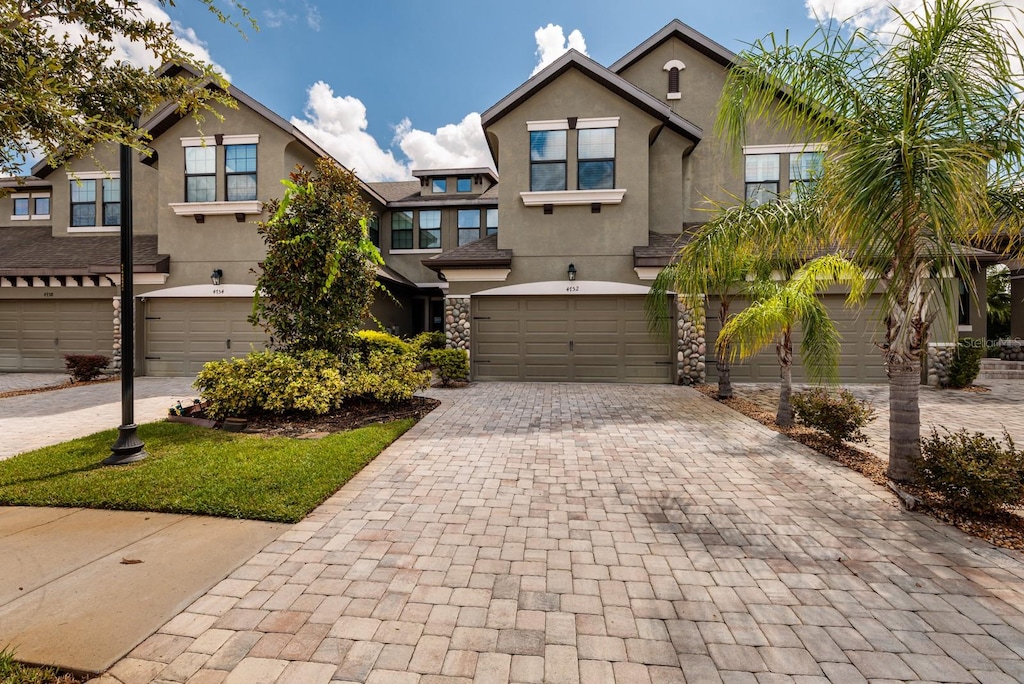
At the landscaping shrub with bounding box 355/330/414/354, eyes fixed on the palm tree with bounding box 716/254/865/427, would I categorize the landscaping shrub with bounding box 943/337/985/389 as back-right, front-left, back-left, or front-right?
front-left

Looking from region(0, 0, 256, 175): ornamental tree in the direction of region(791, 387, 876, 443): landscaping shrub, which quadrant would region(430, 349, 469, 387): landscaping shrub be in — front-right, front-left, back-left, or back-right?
front-left

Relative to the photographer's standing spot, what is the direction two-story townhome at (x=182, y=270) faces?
facing the viewer

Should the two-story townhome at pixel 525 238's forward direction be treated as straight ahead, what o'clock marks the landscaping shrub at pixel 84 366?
The landscaping shrub is roughly at 3 o'clock from the two-story townhome.

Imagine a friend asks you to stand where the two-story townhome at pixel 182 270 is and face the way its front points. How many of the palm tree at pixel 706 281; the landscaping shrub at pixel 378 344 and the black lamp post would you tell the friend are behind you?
0

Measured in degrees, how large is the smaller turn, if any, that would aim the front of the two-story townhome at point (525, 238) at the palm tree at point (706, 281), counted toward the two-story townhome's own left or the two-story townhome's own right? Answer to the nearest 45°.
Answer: approximately 45° to the two-story townhome's own left

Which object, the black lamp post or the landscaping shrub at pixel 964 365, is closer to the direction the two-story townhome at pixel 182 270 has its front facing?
the black lamp post

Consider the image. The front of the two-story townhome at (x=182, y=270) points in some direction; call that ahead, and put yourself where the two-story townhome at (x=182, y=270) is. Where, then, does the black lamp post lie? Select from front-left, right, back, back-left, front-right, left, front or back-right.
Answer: front

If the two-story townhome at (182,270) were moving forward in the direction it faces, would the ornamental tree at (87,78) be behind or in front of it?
in front
